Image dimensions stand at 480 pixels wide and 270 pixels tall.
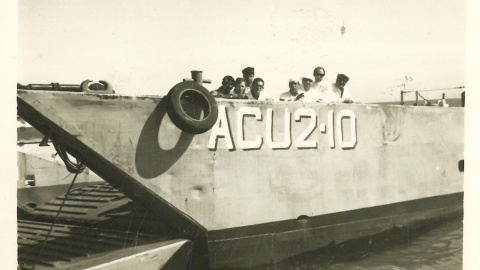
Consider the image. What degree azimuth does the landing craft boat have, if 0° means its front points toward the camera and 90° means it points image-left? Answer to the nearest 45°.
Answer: approximately 45°
